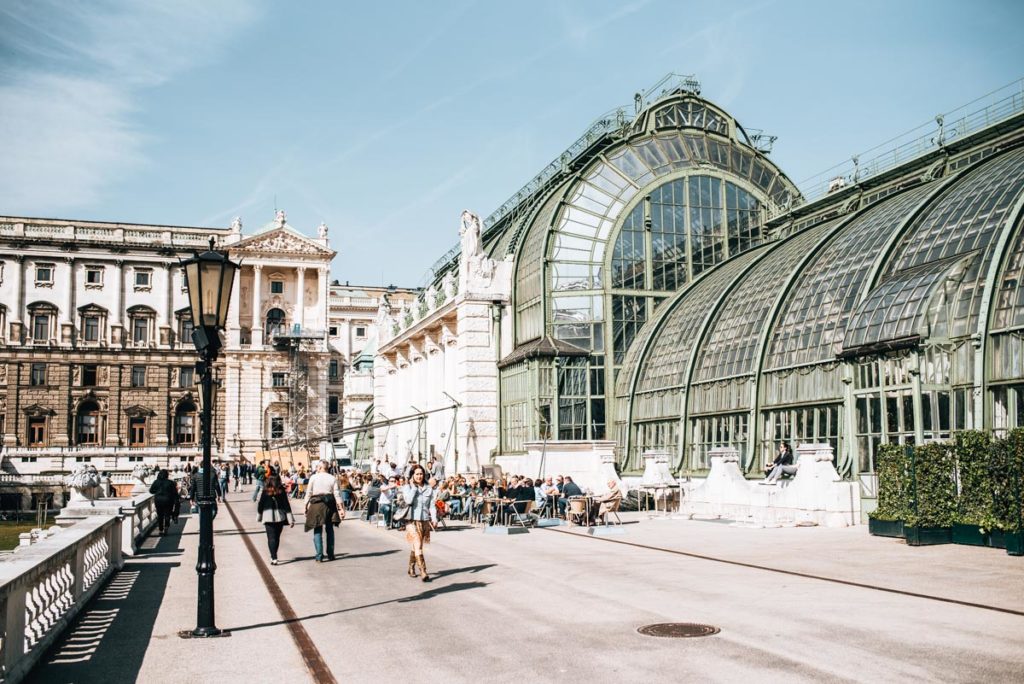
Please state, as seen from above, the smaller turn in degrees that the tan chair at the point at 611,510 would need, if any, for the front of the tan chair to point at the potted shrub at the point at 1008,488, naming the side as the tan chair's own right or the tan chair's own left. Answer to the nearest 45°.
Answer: approximately 135° to the tan chair's own left

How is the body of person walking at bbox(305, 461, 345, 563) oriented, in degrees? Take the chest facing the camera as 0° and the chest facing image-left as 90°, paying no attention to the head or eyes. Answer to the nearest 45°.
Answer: approximately 180°

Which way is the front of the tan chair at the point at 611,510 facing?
to the viewer's left

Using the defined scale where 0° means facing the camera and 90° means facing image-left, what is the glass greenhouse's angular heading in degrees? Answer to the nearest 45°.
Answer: approximately 45°

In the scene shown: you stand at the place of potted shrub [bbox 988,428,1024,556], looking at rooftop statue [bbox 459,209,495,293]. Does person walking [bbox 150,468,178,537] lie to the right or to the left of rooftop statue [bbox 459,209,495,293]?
left

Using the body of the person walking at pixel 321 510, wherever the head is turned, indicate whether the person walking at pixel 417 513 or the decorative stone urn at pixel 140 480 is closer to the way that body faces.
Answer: the decorative stone urn

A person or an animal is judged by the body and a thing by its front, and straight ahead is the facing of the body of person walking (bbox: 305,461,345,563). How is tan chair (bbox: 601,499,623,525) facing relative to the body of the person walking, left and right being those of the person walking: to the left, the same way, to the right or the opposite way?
to the left

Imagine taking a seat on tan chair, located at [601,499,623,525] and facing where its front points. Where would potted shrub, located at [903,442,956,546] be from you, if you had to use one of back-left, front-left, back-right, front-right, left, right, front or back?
back-left

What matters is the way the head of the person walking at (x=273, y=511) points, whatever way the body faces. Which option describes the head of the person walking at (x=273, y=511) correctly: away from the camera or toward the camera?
away from the camera

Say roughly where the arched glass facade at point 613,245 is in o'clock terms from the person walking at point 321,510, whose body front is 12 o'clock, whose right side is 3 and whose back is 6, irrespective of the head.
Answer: The arched glass facade is roughly at 1 o'clock from the person walking.
